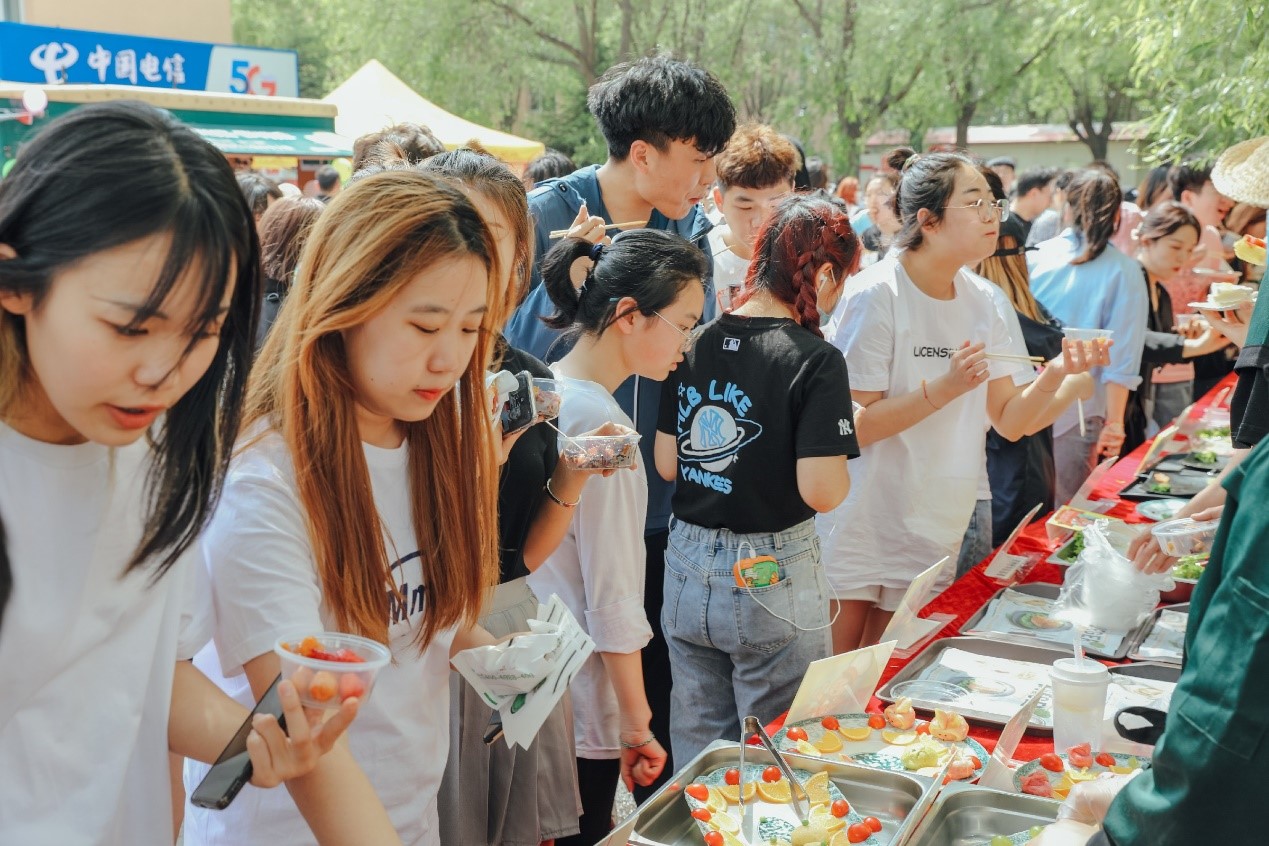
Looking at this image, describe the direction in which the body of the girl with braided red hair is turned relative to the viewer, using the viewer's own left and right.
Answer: facing away from the viewer and to the right of the viewer

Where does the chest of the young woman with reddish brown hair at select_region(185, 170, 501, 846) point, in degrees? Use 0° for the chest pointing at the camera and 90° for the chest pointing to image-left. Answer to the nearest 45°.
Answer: approximately 315°

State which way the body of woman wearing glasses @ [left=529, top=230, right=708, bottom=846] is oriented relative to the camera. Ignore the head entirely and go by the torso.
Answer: to the viewer's right

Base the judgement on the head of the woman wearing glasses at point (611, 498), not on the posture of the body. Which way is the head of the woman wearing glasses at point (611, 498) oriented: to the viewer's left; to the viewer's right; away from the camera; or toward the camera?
to the viewer's right

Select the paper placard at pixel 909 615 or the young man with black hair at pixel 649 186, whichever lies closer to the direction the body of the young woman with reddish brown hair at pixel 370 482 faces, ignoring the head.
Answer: the paper placard

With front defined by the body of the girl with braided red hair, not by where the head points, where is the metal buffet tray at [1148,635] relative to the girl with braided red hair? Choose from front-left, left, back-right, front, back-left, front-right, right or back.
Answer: front-right

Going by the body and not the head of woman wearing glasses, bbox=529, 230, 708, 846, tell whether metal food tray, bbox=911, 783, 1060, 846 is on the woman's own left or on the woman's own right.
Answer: on the woman's own right

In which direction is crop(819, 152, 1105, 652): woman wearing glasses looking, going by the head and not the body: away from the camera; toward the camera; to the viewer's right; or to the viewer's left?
to the viewer's right

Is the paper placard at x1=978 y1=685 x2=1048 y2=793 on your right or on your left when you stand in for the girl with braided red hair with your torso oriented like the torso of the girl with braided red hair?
on your right

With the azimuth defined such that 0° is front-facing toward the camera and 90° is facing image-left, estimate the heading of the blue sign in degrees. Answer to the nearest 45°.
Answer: approximately 315°
